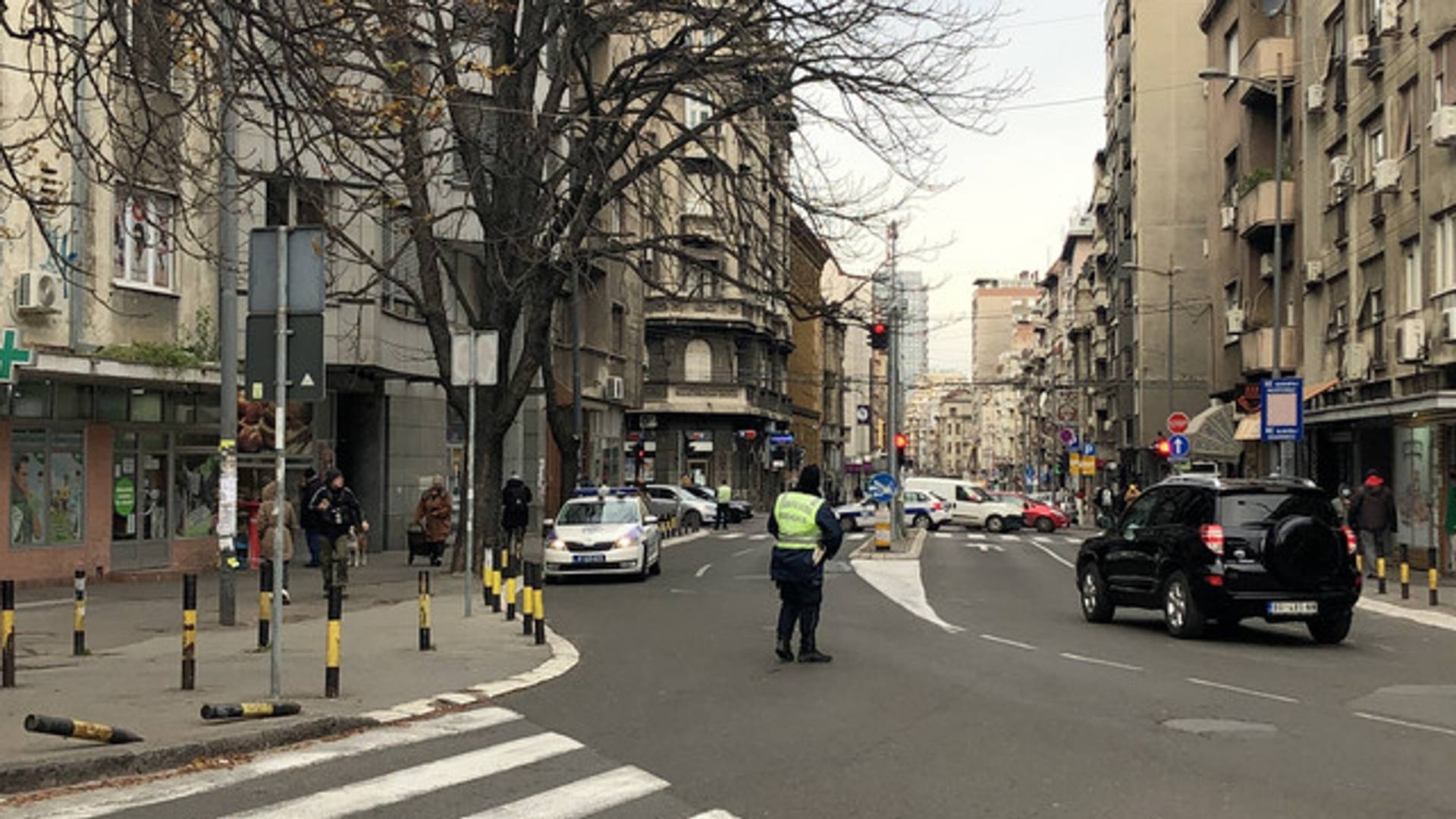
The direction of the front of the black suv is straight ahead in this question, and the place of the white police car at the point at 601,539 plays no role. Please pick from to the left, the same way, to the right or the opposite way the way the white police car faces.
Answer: the opposite way

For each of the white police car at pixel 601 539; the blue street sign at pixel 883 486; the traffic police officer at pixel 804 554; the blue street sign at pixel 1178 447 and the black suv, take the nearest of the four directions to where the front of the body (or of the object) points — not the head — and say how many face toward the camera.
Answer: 3

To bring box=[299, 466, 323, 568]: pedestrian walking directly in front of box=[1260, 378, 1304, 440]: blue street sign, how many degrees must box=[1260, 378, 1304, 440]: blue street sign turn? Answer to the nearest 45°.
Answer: approximately 90° to its right

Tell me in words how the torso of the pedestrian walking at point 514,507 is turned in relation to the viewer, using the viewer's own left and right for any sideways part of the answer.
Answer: facing away from the viewer

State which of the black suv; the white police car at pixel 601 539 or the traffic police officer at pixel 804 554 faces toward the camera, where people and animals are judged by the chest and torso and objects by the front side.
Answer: the white police car

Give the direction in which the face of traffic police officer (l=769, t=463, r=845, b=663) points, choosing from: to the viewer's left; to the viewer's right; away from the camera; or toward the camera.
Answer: away from the camera

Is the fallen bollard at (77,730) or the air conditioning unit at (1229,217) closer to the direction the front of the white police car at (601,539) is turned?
the fallen bollard

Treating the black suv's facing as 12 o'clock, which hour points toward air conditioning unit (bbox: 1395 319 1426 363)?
The air conditioning unit is roughly at 2 o'clock from the black suv.

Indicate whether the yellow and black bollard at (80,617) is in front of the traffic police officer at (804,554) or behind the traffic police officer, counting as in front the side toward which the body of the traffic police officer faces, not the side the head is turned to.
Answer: behind
